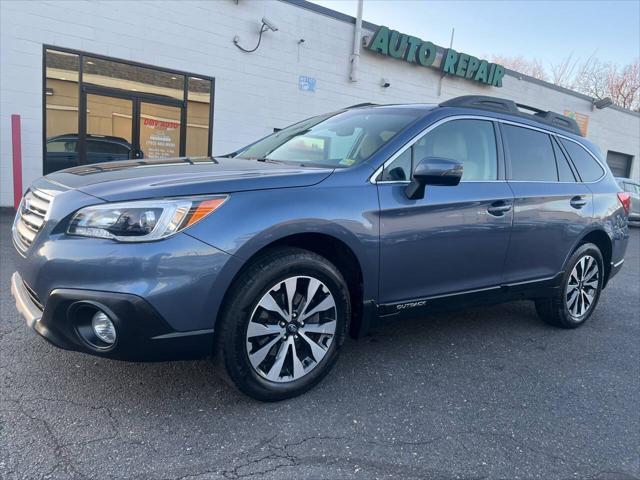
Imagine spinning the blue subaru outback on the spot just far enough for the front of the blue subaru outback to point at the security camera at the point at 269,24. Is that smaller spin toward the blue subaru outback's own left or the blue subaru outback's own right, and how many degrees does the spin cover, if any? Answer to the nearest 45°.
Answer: approximately 135° to the blue subaru outback's own right

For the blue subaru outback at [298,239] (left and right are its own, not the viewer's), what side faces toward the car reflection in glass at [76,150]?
right

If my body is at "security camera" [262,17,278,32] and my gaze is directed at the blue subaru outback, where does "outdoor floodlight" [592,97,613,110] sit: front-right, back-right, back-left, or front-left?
back-left

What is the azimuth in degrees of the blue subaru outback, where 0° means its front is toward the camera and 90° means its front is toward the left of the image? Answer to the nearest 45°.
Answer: approximately 45°

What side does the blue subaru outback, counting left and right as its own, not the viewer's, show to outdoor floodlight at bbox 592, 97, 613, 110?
back
